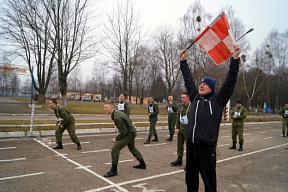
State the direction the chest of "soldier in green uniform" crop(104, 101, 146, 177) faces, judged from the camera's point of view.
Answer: to the viewer's left

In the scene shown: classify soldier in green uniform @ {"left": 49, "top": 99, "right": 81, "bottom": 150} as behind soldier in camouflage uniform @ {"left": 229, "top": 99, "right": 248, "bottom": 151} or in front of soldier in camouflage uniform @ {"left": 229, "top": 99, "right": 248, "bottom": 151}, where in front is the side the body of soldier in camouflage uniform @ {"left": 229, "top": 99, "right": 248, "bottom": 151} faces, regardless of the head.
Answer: in front

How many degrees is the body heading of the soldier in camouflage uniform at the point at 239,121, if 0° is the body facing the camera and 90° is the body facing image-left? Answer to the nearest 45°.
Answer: approximately 45°

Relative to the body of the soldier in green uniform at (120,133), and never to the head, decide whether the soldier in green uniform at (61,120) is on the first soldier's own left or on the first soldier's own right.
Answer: on the first soldier's own right
